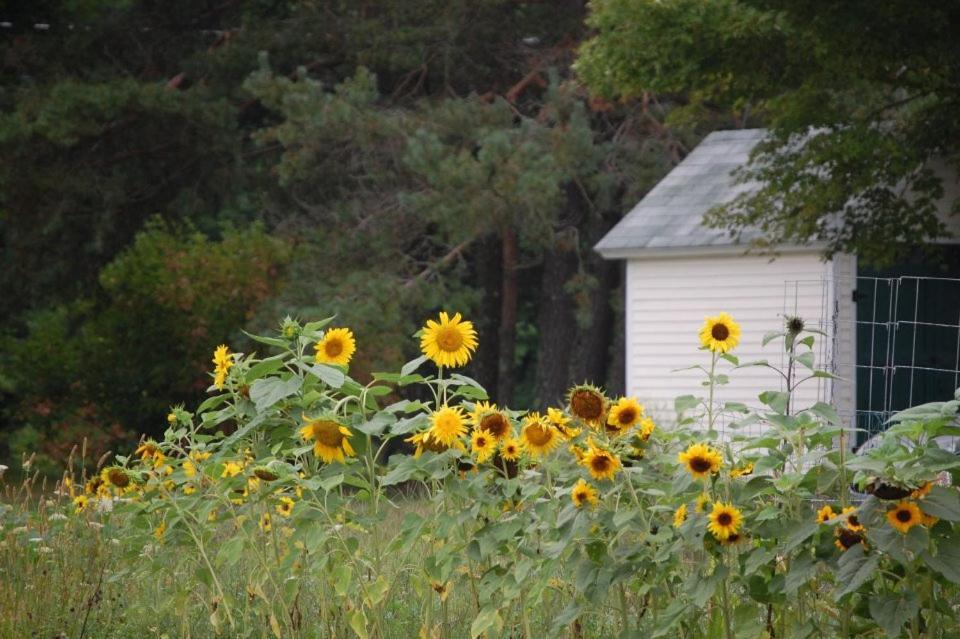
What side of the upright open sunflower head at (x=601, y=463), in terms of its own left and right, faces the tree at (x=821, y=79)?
back

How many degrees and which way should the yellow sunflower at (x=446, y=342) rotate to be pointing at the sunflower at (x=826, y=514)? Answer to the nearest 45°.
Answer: approximately 45° to its left

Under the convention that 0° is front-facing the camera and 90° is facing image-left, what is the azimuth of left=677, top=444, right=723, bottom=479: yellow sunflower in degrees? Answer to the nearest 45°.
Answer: approximately 0°

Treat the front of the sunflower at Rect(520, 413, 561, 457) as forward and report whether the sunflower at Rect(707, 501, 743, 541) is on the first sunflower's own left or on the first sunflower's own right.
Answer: on the first sunflower's own left

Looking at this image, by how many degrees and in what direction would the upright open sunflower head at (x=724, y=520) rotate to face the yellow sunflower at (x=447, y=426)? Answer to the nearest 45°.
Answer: approximately 90° to its right

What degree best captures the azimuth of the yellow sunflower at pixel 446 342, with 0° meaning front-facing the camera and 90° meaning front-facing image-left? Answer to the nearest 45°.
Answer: approximately 0°
